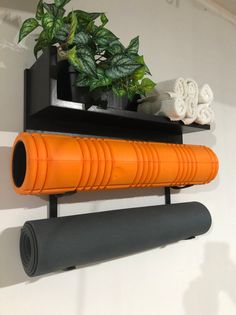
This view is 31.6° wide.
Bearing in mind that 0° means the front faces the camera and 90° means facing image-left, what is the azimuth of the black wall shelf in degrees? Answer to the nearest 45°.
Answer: approximately 315°
